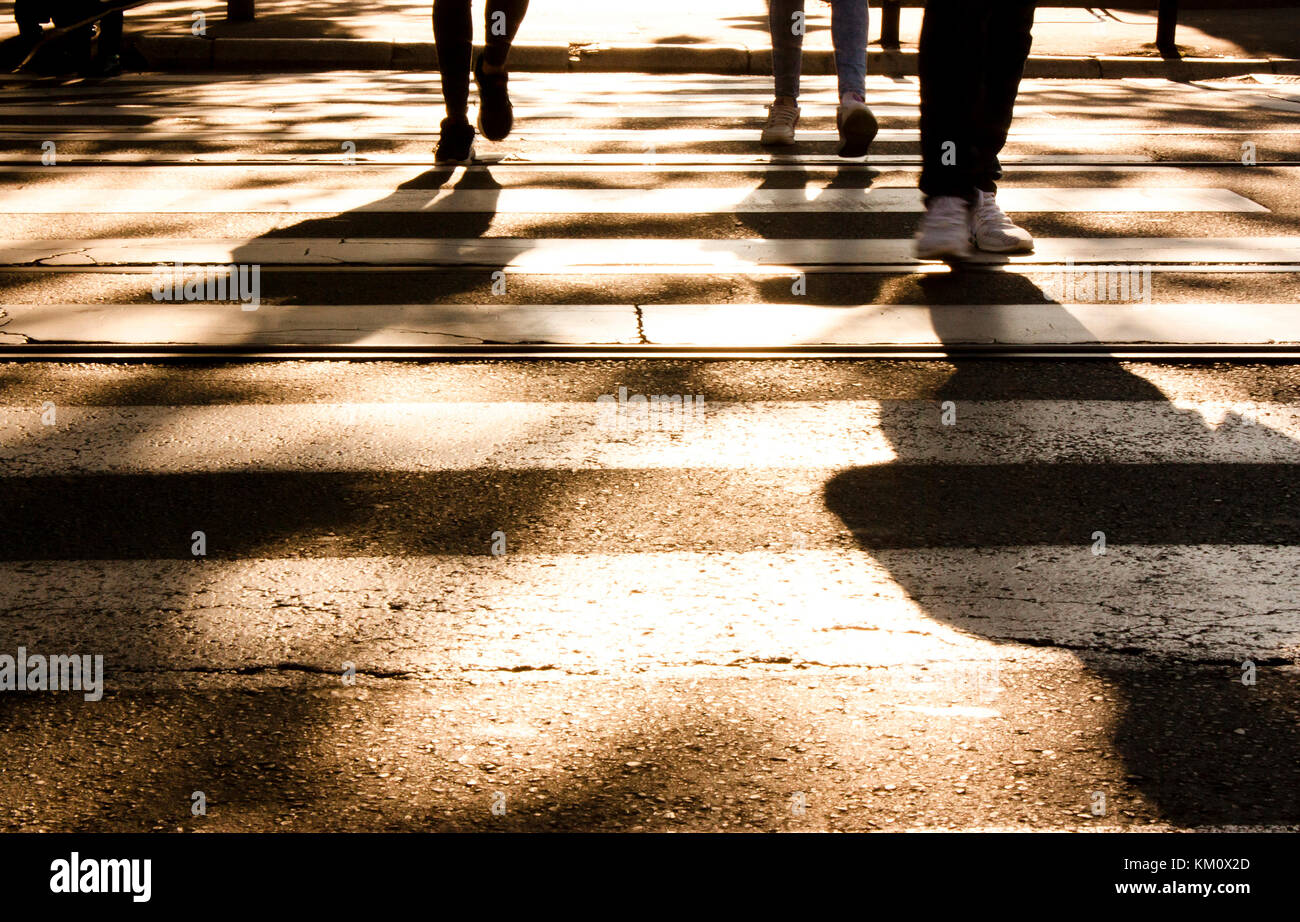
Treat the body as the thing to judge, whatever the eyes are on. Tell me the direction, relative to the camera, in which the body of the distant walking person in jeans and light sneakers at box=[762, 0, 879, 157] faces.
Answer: toward the camera

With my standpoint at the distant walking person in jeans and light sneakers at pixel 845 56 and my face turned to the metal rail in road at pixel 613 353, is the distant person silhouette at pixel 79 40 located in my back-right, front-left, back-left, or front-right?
back-right

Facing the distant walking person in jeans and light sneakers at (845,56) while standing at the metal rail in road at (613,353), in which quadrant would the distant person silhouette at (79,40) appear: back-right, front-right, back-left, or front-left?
front-left

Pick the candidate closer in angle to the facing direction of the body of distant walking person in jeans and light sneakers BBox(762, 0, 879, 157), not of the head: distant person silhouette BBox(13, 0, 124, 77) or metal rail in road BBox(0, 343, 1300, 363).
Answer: the metal rail in road

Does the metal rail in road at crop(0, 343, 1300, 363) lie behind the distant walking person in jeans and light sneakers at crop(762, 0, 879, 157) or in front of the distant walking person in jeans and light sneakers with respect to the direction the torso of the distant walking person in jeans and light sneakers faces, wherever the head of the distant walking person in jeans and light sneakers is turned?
in front

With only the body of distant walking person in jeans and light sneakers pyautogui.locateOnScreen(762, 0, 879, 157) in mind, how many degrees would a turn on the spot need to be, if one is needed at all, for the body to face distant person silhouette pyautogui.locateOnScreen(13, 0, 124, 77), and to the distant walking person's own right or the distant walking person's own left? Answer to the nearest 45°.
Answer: approximately 135° to the distant walking person's own right

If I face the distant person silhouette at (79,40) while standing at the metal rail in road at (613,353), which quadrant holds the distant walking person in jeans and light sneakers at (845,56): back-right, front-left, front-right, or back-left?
front-right
